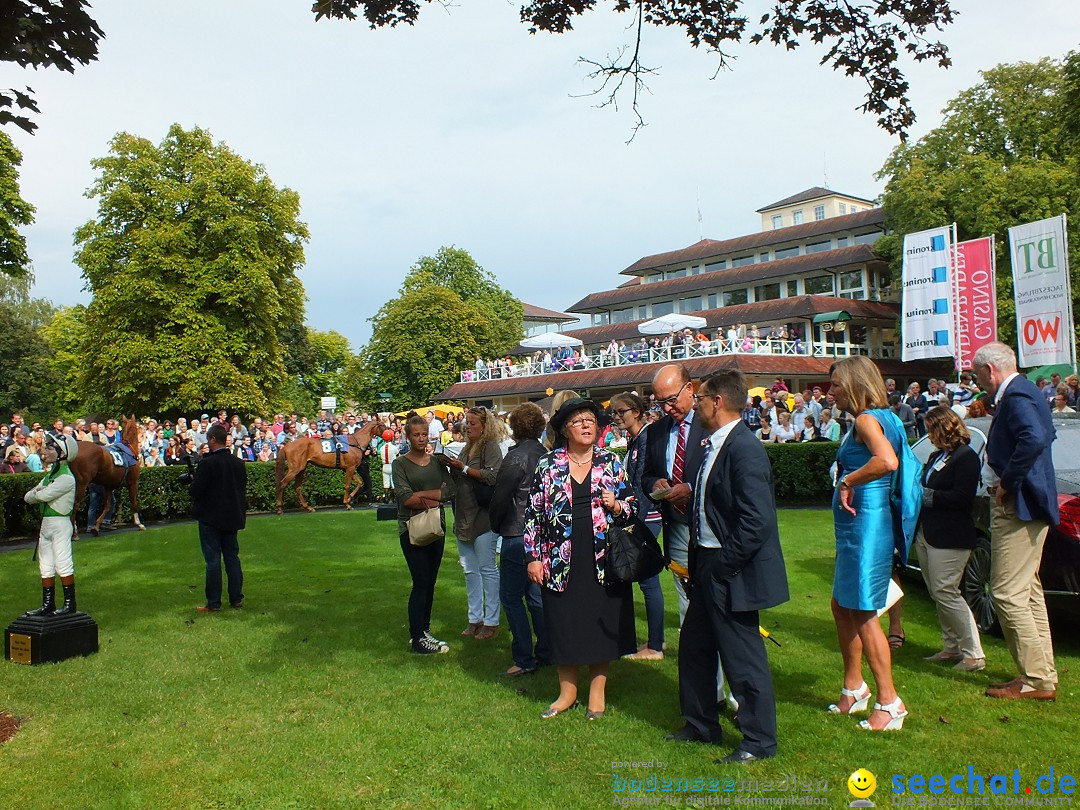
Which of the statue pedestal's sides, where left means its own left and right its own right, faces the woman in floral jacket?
left

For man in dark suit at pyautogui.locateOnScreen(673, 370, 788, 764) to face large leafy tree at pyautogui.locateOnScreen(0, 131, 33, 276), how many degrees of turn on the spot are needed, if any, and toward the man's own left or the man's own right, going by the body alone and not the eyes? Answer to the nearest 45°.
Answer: approximately 45° to the man's own right

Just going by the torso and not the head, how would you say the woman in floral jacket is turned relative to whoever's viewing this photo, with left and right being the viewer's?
facing the viewer

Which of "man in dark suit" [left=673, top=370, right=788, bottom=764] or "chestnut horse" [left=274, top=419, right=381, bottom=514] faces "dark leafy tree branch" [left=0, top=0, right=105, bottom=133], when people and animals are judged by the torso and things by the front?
the man in dark suit

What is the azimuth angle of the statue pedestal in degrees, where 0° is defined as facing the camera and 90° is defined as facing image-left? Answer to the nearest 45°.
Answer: approximately 45°

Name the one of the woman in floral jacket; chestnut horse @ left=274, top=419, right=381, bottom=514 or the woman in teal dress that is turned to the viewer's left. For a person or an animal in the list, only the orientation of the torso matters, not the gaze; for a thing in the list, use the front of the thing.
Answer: the woman in teal dress

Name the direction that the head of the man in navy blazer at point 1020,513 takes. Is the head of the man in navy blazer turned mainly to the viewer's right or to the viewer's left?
to the viewer's left

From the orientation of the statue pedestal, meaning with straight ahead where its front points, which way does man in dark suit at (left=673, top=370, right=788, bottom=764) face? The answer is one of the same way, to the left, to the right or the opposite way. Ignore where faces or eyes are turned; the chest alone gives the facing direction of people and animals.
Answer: to the right

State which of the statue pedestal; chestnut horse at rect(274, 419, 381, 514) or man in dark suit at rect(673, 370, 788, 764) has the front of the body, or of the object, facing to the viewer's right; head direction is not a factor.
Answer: the chestnut horse

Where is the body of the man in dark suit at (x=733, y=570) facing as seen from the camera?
to the viewer's left

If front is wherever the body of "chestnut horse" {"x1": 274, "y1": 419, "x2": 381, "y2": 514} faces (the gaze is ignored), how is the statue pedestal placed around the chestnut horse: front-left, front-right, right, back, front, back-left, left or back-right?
right

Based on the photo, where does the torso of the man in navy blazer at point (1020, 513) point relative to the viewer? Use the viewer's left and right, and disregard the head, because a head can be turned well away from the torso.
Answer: facing to the left of the viewer

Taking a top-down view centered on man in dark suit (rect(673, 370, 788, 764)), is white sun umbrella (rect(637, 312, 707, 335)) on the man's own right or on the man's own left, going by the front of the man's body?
on the man's own right

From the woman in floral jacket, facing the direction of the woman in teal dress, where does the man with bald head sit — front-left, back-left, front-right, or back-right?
front-left

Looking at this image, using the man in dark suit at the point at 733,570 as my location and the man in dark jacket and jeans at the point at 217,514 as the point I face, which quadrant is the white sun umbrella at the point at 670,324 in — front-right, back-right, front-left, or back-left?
front-right

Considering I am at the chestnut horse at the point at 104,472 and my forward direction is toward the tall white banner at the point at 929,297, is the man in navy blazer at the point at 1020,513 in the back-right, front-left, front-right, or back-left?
front-right

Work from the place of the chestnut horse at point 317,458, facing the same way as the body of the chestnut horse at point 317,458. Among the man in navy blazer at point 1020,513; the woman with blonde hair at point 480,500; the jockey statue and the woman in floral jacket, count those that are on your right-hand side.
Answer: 4

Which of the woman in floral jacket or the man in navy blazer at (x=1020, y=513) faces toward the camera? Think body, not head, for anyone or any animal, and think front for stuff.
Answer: the woman in floral jacket

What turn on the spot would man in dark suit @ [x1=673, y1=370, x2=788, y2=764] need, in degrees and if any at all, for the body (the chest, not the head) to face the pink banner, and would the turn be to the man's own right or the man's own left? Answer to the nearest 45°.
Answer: approximately 90° to the man's own right

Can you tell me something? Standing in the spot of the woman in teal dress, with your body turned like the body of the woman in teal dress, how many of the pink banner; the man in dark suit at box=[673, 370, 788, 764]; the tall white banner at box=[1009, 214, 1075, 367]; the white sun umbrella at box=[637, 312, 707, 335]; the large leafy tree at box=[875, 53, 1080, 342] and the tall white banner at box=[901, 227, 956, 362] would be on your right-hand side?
5
